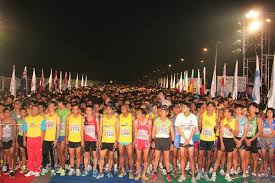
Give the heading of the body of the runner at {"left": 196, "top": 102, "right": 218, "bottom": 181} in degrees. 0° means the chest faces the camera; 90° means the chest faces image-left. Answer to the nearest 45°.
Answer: approximately 0°

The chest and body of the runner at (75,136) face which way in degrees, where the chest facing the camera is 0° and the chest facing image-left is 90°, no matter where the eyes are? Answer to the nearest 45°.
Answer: approximately 0°

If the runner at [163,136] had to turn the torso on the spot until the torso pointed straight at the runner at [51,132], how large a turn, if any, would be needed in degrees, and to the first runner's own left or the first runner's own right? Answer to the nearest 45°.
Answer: approximately 90° to the first runner's own right

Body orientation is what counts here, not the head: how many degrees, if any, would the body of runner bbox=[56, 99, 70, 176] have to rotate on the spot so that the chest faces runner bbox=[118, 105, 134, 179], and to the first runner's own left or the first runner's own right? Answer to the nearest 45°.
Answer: approximately 45° to the first runner's own left

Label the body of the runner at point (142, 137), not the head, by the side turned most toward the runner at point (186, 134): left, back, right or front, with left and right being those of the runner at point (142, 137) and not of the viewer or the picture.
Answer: left

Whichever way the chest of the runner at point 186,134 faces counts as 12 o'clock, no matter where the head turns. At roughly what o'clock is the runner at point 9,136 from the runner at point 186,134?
the runner at point 9,136 is roughly at 3 o'clock from the runner at point 186,134.

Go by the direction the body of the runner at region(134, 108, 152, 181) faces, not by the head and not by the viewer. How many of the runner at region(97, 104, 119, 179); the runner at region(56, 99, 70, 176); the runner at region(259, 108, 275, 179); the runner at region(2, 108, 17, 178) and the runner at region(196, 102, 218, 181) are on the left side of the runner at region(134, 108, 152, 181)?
2

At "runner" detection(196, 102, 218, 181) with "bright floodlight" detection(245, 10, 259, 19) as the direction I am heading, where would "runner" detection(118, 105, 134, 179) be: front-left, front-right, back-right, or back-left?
back-left

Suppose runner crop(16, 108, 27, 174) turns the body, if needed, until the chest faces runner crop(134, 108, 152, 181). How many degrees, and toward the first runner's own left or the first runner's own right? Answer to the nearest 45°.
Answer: approximately 45° to the first runner's own left

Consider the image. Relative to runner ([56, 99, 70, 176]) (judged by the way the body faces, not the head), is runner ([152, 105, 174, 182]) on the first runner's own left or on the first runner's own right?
on the first runner's own left
